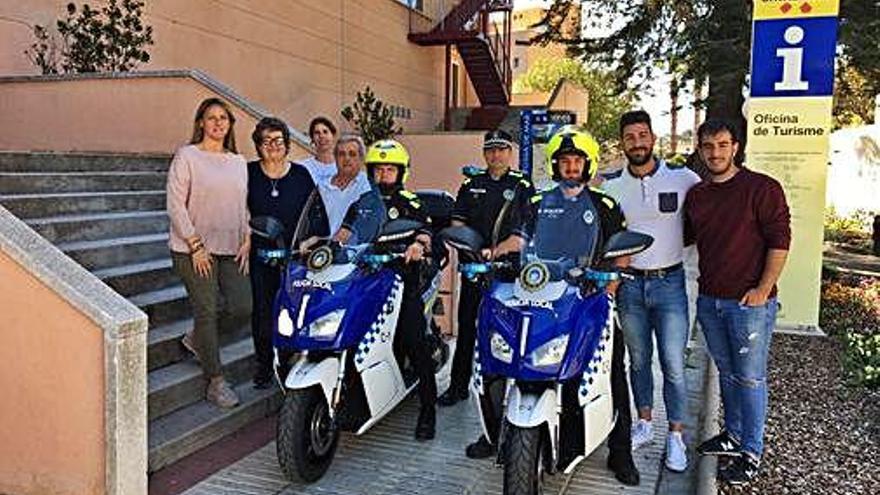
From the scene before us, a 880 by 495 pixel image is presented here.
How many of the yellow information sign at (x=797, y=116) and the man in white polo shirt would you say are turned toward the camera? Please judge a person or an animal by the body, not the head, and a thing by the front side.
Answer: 2

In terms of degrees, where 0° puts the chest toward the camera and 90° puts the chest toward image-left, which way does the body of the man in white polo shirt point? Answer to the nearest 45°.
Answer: approximately 0°

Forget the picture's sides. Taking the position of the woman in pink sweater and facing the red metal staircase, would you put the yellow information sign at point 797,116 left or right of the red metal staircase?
right

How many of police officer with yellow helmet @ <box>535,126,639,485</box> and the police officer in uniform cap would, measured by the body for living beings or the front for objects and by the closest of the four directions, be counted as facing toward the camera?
2

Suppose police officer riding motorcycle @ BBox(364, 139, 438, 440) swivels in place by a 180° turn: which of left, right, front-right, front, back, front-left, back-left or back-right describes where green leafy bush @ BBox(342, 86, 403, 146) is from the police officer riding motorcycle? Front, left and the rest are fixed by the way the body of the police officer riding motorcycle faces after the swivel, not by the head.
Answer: front-left
